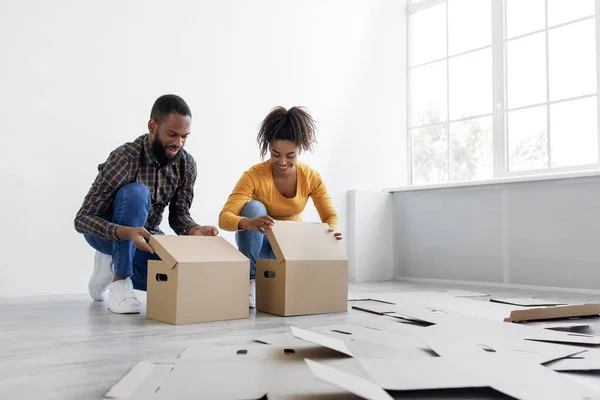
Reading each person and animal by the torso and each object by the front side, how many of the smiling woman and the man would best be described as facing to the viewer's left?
0

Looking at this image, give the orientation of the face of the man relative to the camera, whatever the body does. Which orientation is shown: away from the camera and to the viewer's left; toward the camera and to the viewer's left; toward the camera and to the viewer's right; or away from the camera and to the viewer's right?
toward the camera and to the viewer's right

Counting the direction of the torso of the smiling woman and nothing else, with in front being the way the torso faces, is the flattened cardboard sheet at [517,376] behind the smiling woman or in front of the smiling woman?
in front

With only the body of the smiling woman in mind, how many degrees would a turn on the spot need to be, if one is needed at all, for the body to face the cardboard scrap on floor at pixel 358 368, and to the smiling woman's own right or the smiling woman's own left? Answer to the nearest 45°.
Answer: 0° — they already face it

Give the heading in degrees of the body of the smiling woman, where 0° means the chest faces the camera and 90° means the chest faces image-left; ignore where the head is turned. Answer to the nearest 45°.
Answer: approximately 0°

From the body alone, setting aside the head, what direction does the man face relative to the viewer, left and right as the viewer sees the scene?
facing the viewer and to the right of the viewer

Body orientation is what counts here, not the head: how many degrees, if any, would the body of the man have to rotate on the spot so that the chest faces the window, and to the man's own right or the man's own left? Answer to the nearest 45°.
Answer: approximately 90° to the man's own left

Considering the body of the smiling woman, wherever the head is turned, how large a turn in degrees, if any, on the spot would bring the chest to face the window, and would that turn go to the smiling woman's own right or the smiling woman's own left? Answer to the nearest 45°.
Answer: approximately 135° to the smiling woman's own left

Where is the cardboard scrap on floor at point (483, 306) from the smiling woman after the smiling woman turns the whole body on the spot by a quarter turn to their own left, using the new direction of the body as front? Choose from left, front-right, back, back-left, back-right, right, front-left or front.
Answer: front
